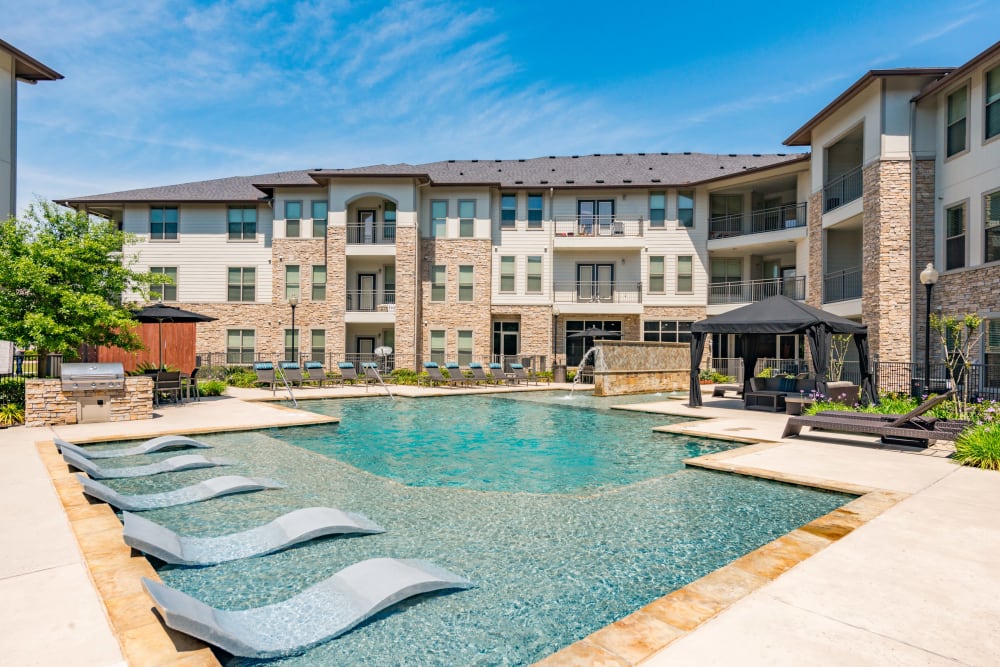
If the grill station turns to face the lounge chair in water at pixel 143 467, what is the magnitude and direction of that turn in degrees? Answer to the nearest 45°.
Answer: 0° — it already faces it

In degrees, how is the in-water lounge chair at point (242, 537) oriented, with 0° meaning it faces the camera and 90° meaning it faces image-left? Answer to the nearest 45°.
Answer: approximately 270°

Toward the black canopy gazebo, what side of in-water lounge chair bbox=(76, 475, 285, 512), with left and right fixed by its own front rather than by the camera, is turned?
front

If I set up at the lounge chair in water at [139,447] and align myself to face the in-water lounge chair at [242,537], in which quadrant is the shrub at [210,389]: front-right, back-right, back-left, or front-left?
back-left

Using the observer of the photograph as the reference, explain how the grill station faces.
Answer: facing the viewer

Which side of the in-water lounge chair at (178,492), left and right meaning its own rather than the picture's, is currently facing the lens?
right

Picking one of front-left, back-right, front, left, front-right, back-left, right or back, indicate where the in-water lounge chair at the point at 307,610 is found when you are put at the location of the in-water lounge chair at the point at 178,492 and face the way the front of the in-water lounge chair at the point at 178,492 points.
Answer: right

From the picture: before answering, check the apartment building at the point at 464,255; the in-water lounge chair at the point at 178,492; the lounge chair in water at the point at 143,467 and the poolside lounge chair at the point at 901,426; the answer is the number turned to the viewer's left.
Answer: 1

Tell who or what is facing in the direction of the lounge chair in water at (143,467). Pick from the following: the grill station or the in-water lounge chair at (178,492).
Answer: the grill station

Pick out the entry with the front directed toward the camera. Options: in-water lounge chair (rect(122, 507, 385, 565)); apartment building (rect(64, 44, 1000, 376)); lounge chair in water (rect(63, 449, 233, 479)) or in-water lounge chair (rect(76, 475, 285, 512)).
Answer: the apartment building

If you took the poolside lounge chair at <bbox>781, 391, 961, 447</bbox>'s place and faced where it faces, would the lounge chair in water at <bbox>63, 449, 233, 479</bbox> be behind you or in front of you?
in front

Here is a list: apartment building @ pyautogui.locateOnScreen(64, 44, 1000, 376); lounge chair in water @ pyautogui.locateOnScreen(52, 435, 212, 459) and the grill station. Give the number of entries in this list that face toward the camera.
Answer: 2

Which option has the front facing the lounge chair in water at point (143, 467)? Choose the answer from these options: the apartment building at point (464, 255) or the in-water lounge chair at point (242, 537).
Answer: the apartment building

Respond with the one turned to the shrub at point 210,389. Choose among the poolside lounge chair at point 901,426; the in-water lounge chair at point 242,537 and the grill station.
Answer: the poolside lounge chair

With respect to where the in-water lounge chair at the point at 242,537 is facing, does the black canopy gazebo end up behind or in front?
in front

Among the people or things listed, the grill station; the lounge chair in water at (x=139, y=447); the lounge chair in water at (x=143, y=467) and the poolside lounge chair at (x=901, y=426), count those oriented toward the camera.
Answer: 1
